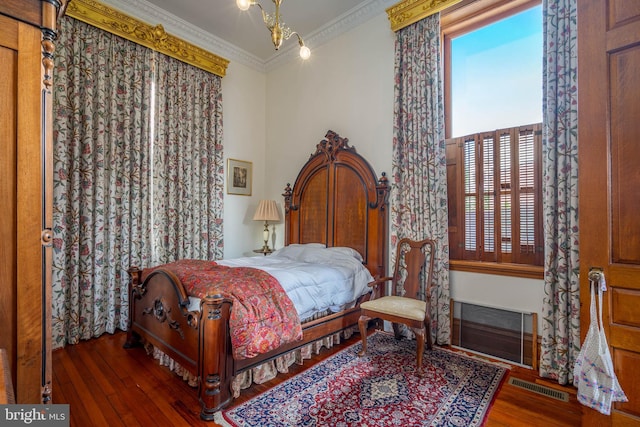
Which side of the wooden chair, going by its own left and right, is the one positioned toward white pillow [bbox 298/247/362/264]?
right

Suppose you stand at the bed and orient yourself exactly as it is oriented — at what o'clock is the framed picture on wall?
The framed picture on wall is roughly at 4 o'clock from the bed.

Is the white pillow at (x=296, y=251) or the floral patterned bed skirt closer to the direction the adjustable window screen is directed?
the floral patterned bed skirt

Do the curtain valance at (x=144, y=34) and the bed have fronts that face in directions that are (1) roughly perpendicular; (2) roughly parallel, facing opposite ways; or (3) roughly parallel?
roughly perpendicular

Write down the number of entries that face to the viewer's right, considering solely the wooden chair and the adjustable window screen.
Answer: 0

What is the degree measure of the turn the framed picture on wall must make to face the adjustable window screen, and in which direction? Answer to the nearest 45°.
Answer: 0° — it already faces it

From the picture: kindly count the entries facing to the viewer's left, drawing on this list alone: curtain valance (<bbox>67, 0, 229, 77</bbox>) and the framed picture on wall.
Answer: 0

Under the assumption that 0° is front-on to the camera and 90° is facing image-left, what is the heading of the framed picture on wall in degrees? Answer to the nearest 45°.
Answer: approximately 315°

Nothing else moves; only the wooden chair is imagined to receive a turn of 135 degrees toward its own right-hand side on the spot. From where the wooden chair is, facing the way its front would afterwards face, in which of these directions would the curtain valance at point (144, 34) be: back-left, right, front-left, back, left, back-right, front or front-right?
left

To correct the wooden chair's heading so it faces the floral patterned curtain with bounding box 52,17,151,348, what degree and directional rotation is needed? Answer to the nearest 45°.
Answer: approximately 45° to its right

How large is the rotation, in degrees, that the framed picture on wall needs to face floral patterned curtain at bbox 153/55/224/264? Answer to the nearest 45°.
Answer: approximately 90° to its right

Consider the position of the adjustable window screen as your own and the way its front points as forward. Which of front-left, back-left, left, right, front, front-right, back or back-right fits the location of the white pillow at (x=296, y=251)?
front-right
